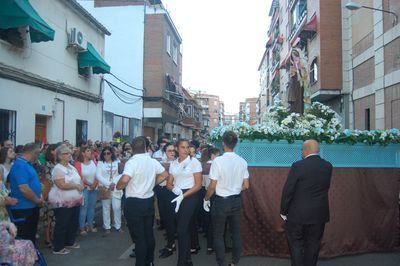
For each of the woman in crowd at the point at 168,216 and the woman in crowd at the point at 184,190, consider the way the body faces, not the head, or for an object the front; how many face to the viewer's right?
0

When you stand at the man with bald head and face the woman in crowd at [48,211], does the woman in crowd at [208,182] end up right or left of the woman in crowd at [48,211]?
right

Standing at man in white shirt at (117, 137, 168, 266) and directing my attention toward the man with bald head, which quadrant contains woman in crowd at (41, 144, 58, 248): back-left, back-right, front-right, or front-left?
back-left

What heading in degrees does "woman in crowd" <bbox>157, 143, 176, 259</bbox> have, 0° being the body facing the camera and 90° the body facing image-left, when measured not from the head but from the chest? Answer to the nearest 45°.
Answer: approximately 0°

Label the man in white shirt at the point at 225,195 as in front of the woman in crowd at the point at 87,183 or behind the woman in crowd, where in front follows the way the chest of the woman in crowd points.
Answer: in front

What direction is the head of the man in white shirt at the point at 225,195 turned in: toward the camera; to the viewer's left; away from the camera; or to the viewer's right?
away from the camera

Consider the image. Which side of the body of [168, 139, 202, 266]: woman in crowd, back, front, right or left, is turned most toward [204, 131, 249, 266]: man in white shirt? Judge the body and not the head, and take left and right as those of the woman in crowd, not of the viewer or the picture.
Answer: left

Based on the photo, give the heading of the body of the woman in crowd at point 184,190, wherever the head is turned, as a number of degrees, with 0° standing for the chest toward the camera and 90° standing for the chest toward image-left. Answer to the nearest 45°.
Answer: approximately 45°

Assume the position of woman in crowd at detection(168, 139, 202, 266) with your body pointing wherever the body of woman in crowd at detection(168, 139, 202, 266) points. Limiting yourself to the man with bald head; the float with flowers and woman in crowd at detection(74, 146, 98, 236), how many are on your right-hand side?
1

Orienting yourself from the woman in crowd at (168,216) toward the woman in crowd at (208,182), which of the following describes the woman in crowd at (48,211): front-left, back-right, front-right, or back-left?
back-left

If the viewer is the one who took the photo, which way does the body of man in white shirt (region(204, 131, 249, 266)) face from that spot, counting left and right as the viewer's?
facing away from the viewer
